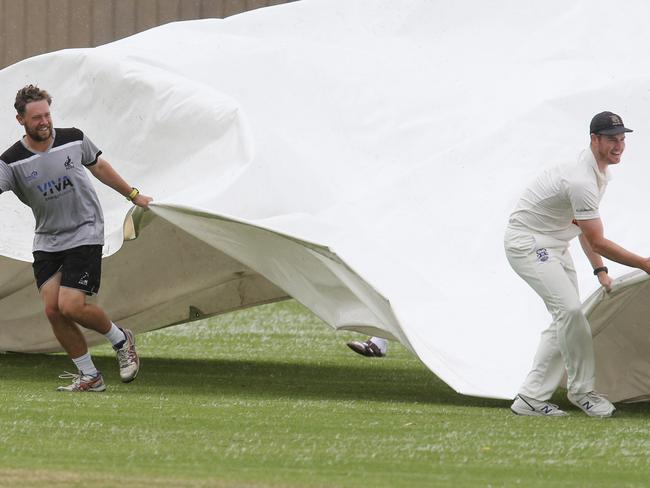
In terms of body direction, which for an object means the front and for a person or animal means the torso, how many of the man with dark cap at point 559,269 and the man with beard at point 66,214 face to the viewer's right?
1

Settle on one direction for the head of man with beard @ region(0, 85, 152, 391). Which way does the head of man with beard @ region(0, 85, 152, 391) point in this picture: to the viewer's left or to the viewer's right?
to the viewer's right

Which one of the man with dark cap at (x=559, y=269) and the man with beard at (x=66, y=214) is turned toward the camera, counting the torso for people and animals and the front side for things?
the man with beard at (x=66, y=214)

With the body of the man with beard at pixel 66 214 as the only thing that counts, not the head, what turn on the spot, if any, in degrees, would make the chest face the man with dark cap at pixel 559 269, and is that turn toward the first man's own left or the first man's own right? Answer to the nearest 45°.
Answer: approximately 45° to the first man's own left

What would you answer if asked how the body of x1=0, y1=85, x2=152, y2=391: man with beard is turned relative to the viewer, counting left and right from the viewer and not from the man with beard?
facing the viewer
